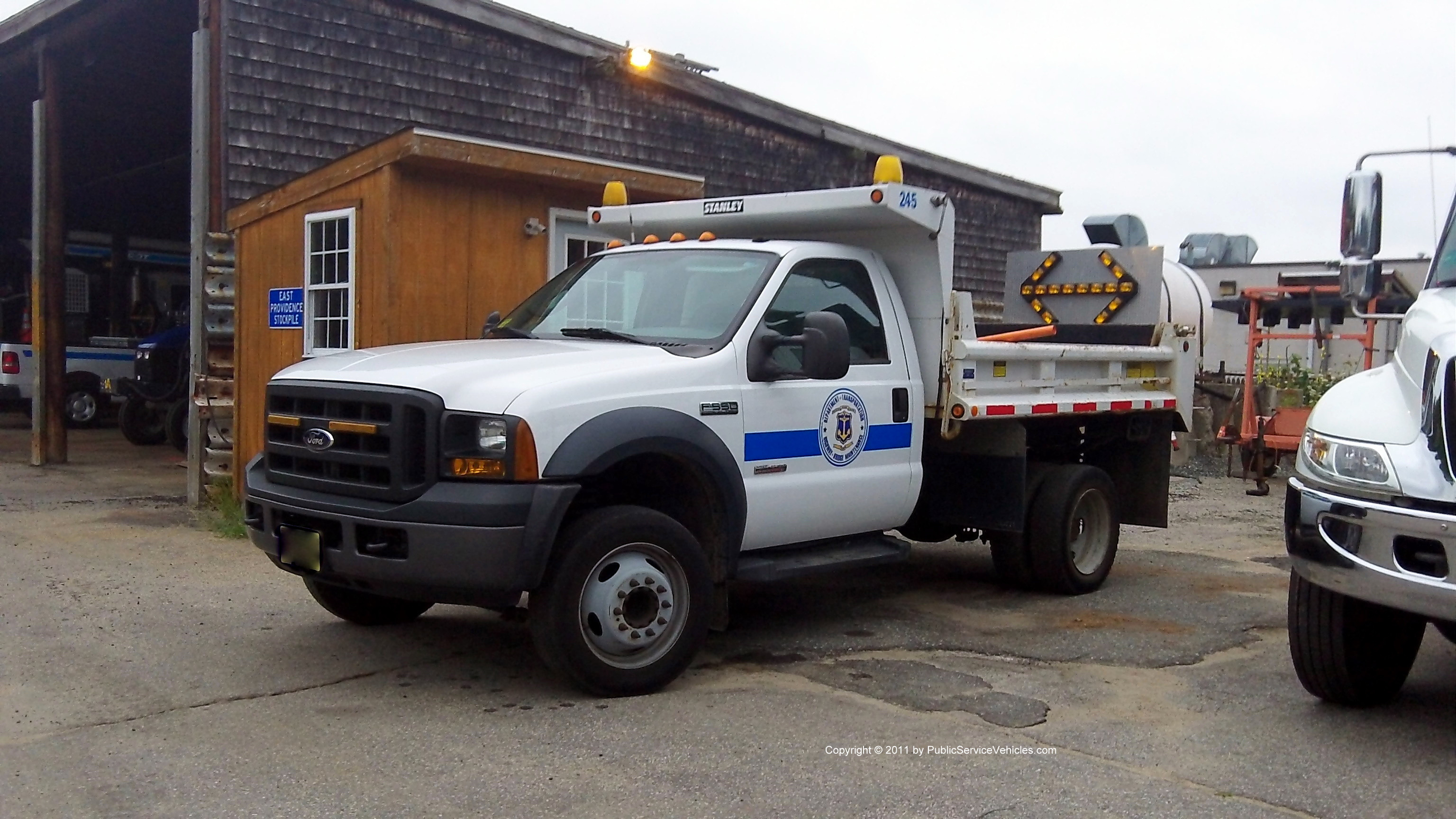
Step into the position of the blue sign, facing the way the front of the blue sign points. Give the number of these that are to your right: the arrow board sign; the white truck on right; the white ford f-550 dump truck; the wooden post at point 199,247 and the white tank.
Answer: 1

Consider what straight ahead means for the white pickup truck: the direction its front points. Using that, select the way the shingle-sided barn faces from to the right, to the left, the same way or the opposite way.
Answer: the opposite way

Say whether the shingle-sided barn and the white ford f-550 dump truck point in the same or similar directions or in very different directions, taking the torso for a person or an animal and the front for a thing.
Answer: same or similar directions

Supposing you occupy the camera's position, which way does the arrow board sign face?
facing the viewer

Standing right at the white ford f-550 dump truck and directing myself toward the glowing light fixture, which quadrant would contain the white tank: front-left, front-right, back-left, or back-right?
front-right

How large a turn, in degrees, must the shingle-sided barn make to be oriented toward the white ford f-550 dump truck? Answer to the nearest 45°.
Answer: approximately 45° to its left

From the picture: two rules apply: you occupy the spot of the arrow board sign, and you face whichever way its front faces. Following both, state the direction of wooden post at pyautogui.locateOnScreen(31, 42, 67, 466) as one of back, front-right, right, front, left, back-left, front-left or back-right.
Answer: right

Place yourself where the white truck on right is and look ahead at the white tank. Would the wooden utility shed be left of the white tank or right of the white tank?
left

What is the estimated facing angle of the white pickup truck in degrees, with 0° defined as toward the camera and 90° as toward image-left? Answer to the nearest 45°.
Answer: approximately 225°

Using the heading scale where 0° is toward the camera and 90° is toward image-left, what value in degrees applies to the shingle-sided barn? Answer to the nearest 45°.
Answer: approximately 45°

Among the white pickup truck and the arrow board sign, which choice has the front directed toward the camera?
the arrow board sign

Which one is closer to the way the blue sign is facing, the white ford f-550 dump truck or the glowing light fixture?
the white ford f-550 dump truck

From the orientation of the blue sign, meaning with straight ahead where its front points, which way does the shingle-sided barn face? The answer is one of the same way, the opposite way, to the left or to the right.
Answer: the same way

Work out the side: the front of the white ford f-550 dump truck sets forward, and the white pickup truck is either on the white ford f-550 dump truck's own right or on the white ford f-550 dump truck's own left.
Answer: on the white ford f-550 dump truck's own right

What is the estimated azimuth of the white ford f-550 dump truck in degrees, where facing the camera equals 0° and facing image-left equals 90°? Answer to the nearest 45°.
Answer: approximately 45°
